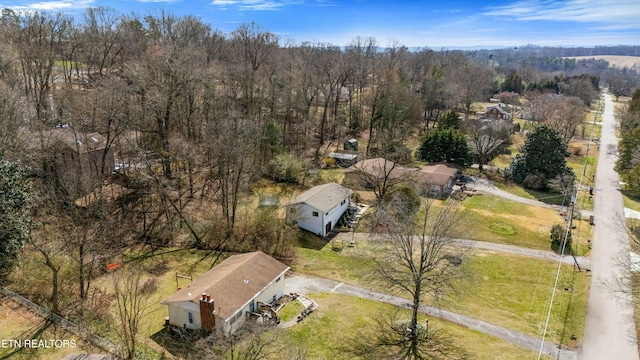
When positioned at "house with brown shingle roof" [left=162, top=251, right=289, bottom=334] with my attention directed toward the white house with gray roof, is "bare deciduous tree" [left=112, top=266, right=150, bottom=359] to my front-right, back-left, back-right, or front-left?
back-left

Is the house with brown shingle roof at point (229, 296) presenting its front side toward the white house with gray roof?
no

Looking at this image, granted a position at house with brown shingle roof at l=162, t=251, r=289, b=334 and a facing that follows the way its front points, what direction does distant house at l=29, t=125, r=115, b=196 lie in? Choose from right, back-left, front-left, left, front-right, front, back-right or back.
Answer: back

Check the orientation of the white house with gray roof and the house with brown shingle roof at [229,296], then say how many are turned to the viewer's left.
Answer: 0

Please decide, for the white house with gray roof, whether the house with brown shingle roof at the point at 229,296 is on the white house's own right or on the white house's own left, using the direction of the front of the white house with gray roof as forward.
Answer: on the white house's own right

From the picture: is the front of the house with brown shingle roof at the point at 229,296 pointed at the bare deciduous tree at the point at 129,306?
no

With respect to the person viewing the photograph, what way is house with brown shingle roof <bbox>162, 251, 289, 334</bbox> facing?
facing the viewer and to the right of the viewer

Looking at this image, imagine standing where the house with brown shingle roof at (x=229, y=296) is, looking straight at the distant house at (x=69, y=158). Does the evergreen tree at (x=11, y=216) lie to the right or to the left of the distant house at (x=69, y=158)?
left

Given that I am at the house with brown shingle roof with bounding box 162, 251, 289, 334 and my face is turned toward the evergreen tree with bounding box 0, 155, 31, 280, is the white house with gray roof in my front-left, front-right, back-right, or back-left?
back-right

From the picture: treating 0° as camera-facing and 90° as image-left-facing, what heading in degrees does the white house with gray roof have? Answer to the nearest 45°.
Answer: approximately 315°
